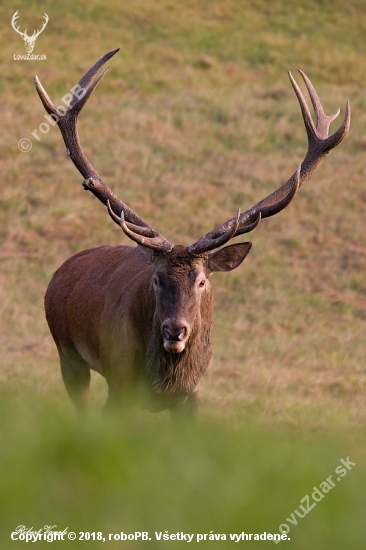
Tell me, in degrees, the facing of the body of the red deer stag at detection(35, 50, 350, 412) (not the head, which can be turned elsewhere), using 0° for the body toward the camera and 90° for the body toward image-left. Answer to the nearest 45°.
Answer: approximately 315°
